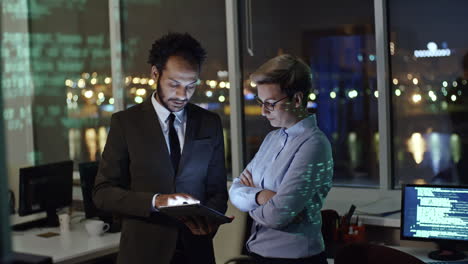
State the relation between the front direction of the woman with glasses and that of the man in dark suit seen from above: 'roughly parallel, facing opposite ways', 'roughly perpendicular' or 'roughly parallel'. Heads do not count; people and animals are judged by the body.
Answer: roughly perpendicular

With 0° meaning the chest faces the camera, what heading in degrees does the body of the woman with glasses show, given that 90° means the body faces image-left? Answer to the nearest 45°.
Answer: approximately 45°

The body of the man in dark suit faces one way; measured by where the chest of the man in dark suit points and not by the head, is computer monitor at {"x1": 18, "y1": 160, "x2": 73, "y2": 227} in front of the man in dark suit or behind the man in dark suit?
behind

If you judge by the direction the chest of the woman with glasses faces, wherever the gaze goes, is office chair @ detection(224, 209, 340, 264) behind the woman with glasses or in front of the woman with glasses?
behind

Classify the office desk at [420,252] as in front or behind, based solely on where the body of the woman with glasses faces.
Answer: behind

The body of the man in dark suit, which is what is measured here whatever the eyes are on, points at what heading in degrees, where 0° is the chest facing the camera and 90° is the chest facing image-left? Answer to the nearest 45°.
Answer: approximately 315°

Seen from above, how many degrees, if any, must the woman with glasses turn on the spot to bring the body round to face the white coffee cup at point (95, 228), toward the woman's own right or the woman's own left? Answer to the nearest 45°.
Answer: approximately 90° to the woman's own right

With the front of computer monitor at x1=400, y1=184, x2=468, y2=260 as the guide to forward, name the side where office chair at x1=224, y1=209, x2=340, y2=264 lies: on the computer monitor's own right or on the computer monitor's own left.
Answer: on the computer monitor's own right

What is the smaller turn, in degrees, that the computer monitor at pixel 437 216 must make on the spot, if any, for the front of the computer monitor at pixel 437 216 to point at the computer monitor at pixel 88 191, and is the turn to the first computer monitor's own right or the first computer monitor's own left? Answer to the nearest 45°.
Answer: approximately 90° to the first computer monitor's own right

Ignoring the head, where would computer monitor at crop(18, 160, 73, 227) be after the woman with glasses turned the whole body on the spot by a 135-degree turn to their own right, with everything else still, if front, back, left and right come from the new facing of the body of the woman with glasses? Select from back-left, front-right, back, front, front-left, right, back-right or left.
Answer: front-left

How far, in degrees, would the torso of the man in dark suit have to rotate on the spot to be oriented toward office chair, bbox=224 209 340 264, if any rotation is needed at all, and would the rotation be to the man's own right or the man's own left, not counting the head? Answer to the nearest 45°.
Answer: approximately 90° to the man's own left

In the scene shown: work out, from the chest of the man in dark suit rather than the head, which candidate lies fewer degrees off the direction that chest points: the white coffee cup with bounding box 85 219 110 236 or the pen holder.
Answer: the pen holder

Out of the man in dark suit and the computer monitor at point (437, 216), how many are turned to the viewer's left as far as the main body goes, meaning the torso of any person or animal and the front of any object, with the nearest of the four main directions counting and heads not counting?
0
